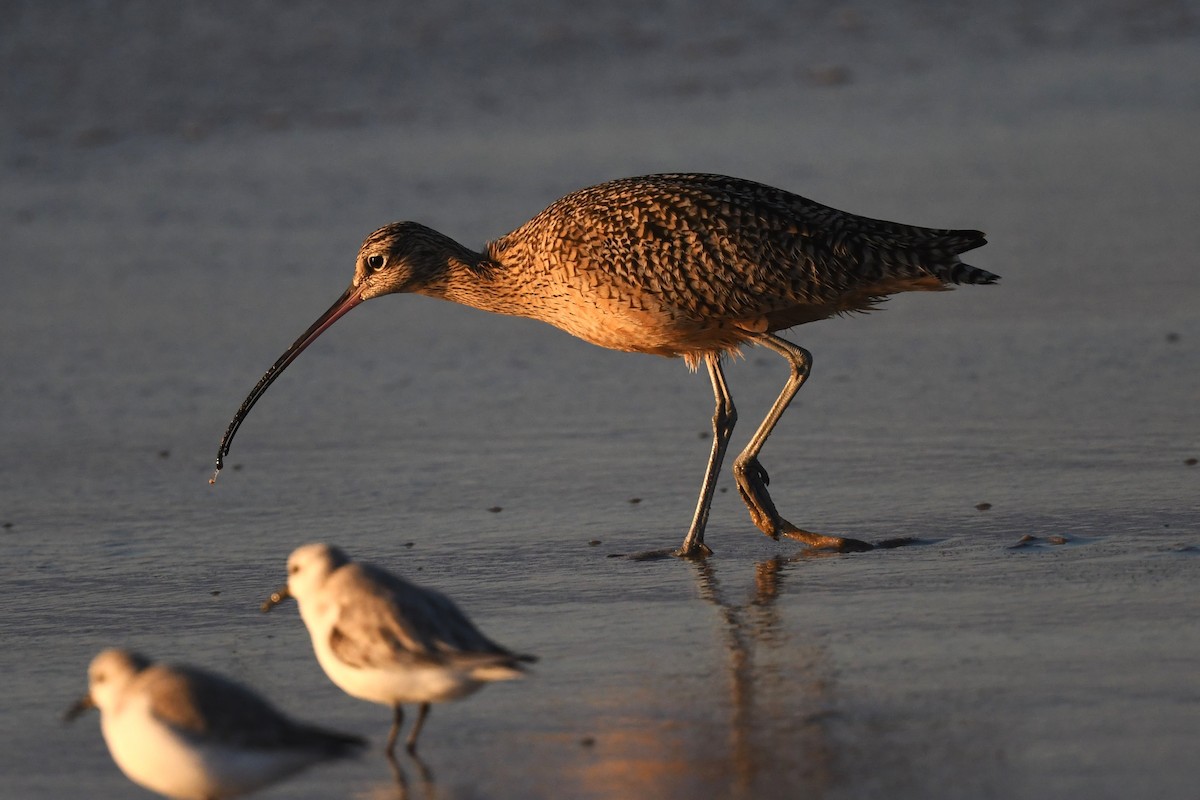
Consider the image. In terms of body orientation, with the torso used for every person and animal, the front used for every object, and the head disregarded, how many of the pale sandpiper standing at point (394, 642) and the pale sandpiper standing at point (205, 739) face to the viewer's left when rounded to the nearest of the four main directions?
2

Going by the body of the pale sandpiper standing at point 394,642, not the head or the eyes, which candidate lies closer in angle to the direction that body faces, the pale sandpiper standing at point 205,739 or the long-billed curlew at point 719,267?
the pale sandpiper standing

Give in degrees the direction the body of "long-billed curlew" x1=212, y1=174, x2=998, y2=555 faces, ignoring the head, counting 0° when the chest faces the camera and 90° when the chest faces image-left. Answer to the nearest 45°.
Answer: approximately 90°

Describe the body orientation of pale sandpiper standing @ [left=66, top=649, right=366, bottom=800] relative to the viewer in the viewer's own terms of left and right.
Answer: facing to the left of the viewer

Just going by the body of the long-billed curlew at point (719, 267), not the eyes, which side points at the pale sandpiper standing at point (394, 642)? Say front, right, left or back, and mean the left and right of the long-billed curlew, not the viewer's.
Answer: left

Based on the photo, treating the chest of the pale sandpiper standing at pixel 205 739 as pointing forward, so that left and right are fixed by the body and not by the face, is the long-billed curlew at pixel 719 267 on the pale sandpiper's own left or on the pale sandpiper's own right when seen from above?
on the pale sandpiper's own right

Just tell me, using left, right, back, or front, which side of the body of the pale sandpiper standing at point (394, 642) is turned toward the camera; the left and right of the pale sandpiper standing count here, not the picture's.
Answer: left

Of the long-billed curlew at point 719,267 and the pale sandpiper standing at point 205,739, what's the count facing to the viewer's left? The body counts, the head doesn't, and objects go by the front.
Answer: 2

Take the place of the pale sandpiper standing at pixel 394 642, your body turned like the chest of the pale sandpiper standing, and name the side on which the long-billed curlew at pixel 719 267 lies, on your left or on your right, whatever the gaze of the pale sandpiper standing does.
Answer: on your right
